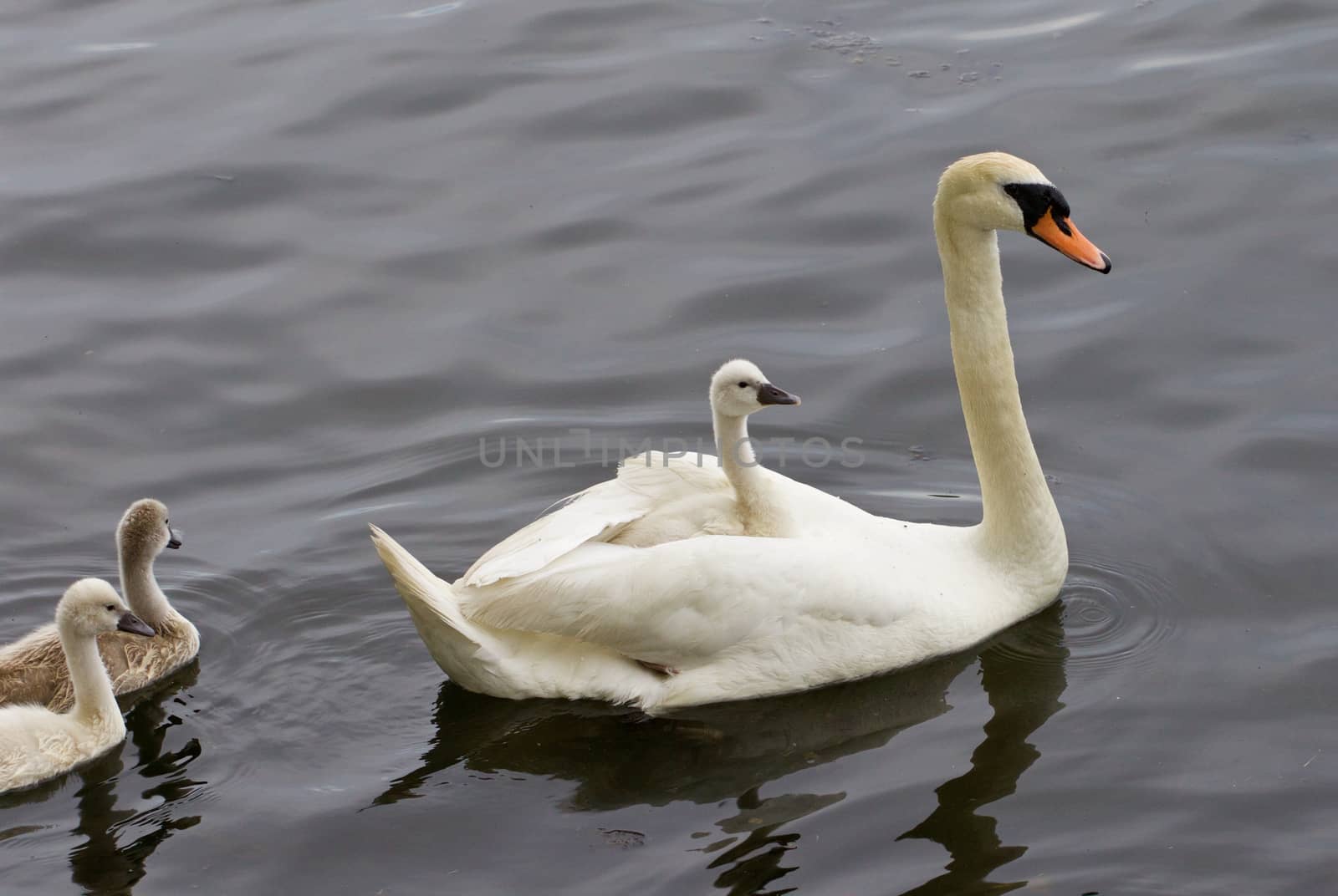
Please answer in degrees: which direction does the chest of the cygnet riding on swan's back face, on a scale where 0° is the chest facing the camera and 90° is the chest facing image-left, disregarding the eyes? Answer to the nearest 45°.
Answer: approximately 270°

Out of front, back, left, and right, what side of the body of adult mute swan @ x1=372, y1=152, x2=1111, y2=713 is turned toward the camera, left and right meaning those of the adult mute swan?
right
